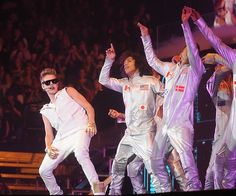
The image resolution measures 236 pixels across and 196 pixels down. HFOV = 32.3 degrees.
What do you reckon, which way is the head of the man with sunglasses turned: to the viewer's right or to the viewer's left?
to the viewer's left

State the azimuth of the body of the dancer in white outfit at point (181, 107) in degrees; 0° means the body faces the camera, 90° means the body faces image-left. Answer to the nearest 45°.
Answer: approximately 45°

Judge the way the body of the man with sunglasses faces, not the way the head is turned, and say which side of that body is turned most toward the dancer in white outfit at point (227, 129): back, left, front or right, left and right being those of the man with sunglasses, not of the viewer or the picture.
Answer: left

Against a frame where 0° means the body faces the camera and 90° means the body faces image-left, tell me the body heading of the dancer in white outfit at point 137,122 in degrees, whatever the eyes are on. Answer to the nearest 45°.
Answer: approximately 45°

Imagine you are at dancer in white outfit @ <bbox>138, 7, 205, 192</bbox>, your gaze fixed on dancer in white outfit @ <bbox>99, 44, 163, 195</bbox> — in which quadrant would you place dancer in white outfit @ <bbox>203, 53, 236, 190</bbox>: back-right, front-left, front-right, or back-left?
back-right

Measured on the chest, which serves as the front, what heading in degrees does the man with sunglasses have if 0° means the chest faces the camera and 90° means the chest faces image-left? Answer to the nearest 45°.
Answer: approximately 45°

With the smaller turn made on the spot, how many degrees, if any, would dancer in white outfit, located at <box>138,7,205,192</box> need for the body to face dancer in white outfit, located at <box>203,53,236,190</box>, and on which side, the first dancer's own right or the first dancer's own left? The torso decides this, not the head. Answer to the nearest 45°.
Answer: approximately 135° to the first dancer's own left
